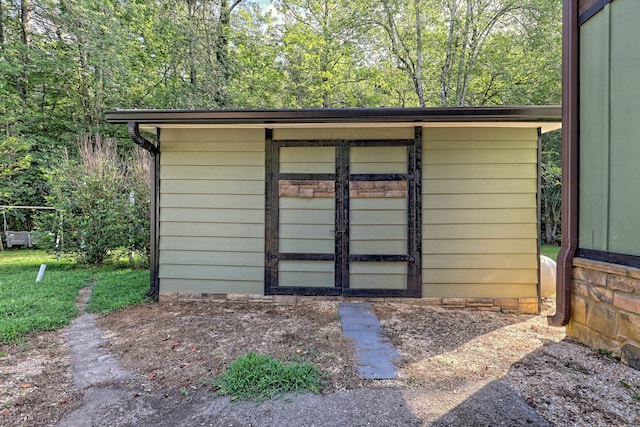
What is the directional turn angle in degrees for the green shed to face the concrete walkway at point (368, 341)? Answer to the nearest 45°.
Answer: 0° — it already faces it

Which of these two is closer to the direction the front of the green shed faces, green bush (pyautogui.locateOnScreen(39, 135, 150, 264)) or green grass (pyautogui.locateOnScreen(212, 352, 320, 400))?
the green grass

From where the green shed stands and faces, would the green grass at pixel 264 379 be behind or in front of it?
in front

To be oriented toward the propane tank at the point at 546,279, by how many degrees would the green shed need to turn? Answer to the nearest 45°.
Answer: approximately 90° to its left

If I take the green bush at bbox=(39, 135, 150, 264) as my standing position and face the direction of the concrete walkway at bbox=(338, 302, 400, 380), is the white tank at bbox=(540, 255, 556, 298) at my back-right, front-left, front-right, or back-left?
front-left

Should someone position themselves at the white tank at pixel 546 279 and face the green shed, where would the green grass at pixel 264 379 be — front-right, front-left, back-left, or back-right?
front-left

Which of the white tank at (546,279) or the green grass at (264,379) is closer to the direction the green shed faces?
the green grass

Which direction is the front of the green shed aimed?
toward the camera

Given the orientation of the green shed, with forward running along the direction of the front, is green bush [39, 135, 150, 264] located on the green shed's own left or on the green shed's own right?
on the green shed's own right
